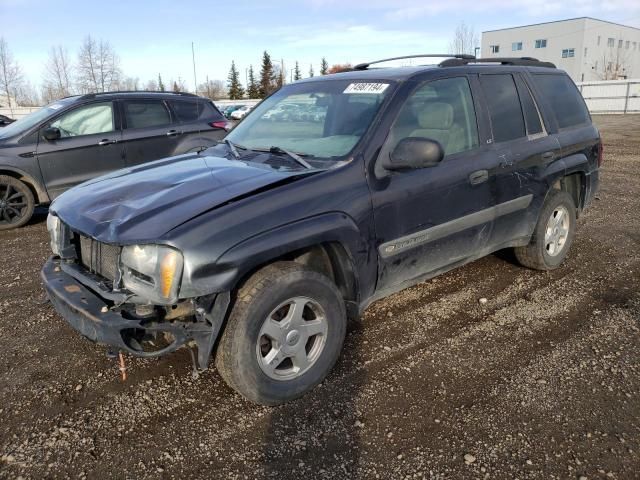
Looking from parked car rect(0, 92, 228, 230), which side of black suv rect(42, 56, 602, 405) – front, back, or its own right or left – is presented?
right

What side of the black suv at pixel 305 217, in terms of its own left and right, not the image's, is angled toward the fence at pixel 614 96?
back

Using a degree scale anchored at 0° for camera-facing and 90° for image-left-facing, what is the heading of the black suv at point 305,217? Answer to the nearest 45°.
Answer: approximately 45°
